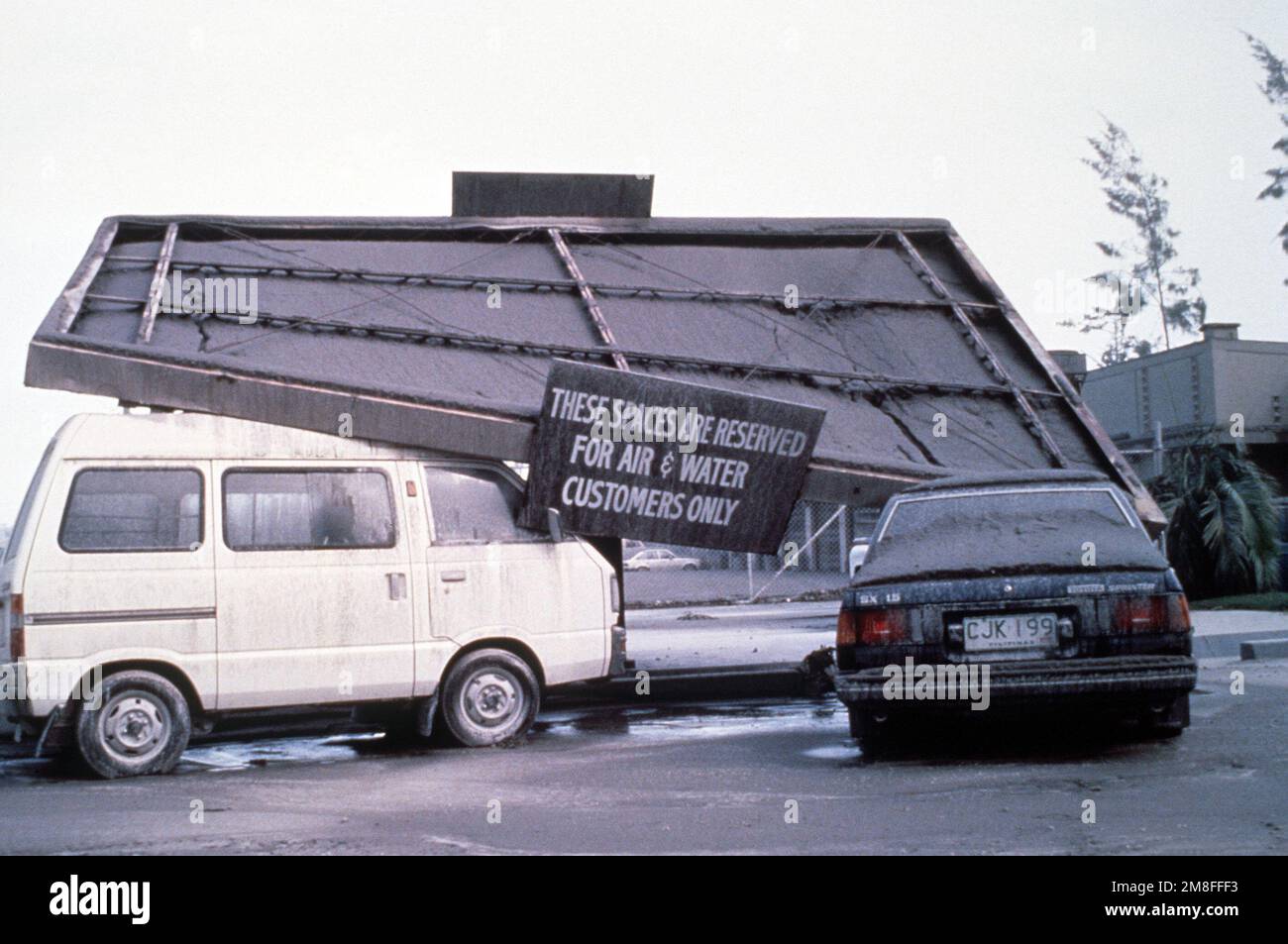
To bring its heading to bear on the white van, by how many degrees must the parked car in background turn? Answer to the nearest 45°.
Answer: approximately 90° to its right

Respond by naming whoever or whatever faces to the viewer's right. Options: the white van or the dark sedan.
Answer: the white van

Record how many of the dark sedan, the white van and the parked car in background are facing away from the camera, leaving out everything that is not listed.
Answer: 1

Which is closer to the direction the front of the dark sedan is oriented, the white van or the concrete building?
the concrete building

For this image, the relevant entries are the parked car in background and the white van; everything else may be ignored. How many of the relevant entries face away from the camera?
0

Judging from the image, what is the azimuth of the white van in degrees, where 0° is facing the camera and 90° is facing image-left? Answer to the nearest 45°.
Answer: approximately 270°

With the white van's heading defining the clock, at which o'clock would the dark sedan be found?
The dark sedan is roughly at 1 o'clock from the white van.

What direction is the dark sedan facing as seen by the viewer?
away from the camera

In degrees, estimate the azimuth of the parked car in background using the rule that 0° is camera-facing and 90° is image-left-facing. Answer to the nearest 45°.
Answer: approximately 270°

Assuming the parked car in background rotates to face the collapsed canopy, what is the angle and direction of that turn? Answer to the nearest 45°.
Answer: approximately 90° to its right

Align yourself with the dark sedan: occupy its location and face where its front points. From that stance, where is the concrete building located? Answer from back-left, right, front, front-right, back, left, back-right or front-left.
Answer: front

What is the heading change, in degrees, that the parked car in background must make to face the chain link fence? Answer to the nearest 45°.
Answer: approximately 90° to its right

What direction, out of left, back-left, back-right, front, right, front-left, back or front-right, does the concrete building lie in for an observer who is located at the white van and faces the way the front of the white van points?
front-left

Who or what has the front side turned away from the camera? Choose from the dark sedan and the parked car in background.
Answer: the dark sedan

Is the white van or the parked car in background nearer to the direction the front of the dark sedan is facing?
the parked car in background

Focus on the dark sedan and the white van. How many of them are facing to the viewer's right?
1
